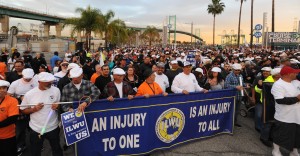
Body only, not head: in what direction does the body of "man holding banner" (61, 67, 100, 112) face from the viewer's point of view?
toward the camera

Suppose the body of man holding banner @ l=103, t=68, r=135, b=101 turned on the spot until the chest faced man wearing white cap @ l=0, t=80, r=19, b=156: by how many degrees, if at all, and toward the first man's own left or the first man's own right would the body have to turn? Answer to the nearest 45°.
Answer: approximately 45° to the first man's own right

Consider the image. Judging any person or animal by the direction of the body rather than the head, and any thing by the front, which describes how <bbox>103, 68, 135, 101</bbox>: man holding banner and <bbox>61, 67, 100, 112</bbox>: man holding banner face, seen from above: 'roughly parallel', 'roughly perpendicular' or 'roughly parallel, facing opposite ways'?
roughly parallel

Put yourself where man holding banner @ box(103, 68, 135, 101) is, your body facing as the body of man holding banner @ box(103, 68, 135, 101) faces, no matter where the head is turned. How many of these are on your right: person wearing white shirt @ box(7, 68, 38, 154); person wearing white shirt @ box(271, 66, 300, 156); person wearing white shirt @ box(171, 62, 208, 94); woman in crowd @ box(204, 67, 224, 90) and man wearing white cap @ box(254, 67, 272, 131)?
1

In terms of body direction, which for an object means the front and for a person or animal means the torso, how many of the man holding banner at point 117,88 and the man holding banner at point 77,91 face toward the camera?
2

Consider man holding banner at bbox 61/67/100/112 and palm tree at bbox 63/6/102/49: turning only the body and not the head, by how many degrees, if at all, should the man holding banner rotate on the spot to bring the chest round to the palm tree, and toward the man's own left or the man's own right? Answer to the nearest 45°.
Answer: approximately 180°

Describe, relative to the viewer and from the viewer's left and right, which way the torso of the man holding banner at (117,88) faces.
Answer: facing the viewer
